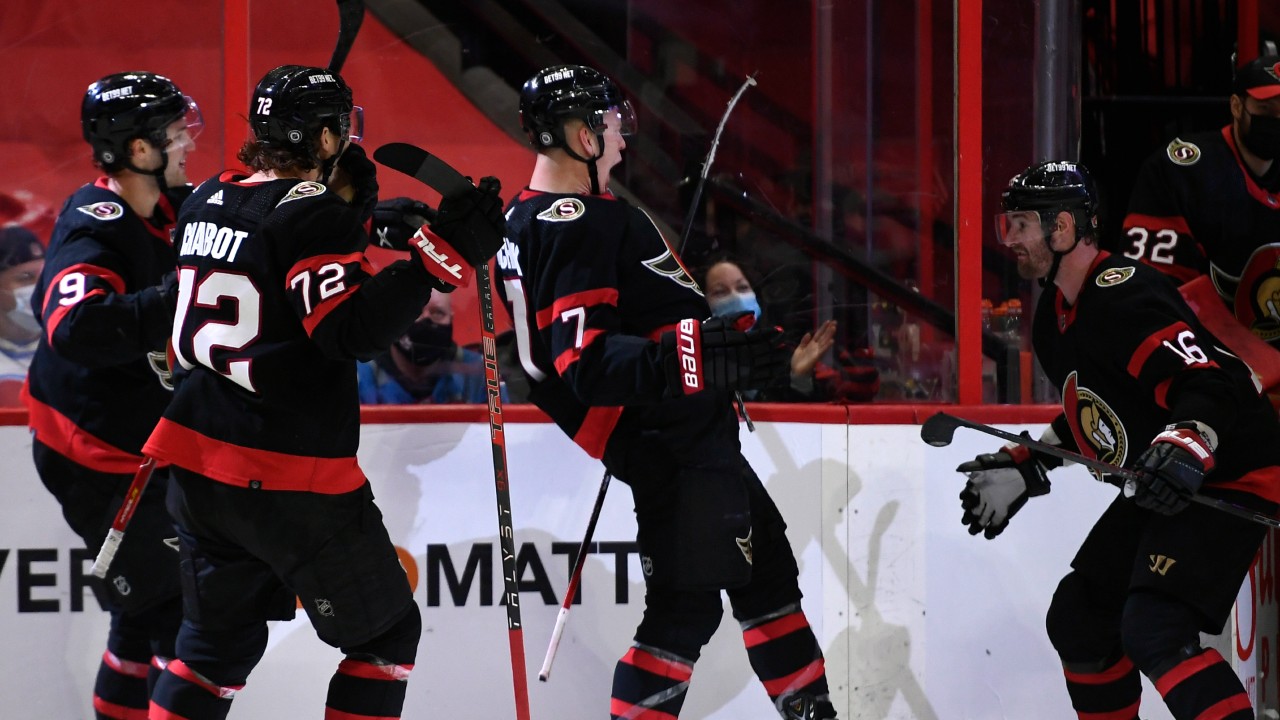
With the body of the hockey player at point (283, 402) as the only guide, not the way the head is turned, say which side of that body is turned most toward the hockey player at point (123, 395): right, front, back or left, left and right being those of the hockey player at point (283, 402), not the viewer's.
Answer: left

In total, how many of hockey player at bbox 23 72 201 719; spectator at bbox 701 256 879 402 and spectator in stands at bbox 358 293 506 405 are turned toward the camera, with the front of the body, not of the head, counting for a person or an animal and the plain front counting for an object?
2

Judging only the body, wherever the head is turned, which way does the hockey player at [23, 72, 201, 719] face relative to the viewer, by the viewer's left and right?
facing to the right of the viewer

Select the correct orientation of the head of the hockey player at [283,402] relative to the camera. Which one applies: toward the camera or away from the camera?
away from the camera

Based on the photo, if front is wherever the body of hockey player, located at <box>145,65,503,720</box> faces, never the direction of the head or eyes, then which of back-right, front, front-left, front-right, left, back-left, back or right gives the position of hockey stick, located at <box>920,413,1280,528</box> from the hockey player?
front-right

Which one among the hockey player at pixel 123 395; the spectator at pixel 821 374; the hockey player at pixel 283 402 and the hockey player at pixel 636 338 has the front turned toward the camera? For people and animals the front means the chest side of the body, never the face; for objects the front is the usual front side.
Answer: the spectator
